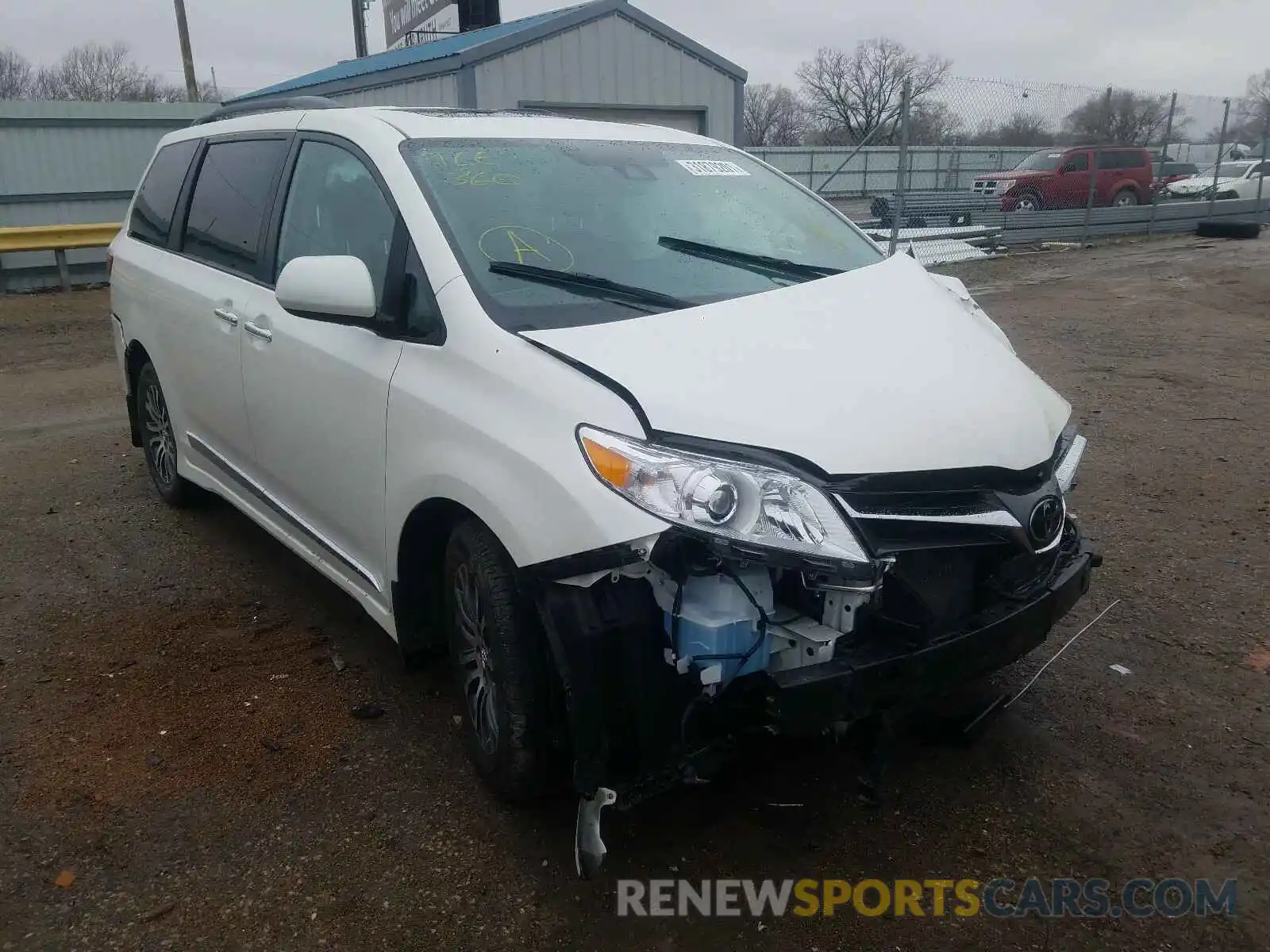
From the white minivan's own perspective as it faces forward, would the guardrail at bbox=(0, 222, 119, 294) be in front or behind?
behind

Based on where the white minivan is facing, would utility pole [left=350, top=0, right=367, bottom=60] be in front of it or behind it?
behind

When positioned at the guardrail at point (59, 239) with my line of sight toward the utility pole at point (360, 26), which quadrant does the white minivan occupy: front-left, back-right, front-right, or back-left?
back-right

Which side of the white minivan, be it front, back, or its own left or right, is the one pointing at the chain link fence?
left

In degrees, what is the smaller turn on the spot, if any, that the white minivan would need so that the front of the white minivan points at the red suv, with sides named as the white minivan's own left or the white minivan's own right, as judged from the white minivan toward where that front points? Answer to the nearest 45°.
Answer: approximately 90° to the white minivan's own left

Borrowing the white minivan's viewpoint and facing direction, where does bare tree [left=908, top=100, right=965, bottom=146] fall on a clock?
The bare tree is roughly at 8 o'clock from the white minivan.

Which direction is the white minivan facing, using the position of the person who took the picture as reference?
facing the viewer and to the right of the viewer

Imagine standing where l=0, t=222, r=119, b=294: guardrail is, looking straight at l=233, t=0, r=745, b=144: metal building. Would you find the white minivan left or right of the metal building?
right

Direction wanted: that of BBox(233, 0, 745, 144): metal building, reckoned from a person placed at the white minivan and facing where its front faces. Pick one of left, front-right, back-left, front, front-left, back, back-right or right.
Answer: back-left

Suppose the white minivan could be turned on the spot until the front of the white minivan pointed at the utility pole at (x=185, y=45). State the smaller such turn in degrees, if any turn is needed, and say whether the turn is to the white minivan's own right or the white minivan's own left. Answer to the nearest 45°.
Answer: approximately 135° to the white minivan's own left
